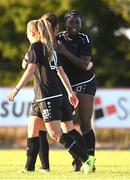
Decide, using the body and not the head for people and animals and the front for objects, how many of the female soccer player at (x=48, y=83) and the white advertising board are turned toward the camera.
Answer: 1

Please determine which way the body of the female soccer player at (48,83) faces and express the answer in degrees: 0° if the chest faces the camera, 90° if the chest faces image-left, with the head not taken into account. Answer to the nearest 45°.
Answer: approximately 135°

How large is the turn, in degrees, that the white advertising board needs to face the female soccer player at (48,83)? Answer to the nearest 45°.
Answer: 0° — it already faces them

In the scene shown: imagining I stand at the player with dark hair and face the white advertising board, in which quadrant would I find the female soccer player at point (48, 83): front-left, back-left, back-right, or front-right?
back-left
